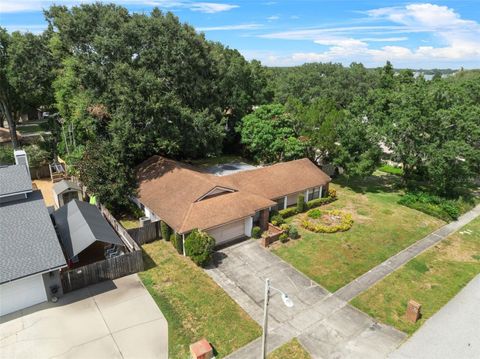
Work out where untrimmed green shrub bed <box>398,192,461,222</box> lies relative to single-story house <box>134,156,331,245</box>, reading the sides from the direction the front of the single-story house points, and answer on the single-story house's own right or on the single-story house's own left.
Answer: on the single-story house's own left

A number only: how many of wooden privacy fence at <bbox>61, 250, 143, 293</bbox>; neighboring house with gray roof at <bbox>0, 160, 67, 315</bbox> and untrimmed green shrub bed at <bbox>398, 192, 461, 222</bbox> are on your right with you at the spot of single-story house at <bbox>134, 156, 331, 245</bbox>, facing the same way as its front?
2

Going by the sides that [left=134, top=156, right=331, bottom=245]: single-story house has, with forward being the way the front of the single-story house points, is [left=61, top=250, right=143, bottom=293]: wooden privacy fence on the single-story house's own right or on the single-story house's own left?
on the single-story house's own right

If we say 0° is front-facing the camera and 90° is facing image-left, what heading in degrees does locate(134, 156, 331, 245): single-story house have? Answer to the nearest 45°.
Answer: approximately 315°

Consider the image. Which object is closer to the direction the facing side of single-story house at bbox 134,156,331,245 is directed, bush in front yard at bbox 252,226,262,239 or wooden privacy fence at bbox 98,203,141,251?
the bush in front yard

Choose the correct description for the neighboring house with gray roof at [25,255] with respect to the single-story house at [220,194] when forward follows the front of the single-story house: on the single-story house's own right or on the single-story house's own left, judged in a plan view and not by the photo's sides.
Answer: on the single-story house's own right

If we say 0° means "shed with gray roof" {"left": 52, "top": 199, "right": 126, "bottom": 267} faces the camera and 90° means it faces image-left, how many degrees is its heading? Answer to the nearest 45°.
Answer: approximately 315°

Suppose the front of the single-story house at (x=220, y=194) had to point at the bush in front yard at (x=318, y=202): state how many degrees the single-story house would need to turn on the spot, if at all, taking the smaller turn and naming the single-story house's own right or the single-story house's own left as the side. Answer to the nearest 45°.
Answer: approximately 90° to the single-story house's own left

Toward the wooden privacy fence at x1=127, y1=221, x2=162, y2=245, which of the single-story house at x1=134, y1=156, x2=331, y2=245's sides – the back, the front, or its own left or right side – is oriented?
right
